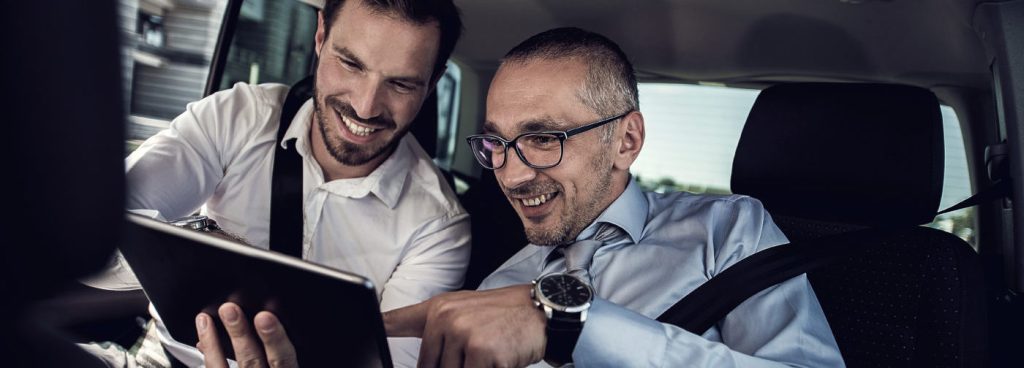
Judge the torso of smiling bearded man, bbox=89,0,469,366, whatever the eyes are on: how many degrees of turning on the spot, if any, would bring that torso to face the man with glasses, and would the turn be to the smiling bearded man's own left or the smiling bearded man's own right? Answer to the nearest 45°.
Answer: approximately 45° to the smiling bearded man's own left

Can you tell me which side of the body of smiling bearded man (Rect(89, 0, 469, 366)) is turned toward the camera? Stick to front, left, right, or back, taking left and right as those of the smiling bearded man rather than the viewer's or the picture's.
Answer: front

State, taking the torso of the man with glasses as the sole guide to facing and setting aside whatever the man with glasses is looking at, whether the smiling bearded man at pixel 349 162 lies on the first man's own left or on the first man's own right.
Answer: on the first man's own right

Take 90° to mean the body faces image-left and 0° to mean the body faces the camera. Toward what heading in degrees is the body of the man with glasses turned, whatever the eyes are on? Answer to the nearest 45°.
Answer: approximately 45°

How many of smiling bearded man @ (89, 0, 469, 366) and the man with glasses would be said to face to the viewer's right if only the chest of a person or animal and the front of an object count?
0

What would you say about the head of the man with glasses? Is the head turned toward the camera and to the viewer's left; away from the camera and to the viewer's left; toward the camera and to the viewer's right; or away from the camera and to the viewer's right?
toward the camera and to the viewer's left

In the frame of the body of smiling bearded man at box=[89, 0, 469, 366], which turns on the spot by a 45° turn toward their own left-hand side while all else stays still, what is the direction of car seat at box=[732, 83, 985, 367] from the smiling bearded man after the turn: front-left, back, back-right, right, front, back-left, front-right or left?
front
